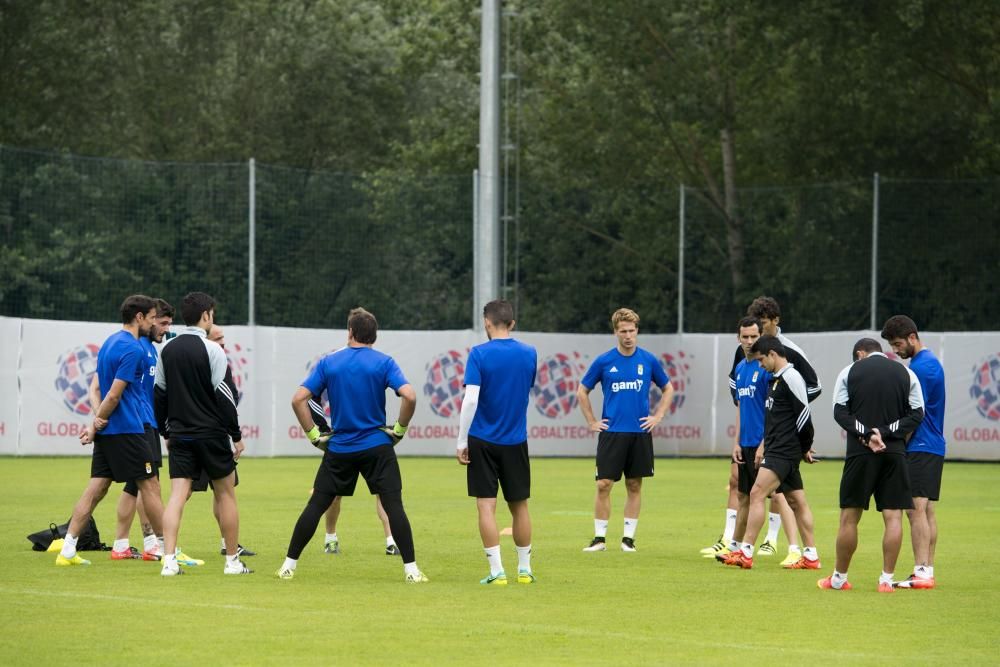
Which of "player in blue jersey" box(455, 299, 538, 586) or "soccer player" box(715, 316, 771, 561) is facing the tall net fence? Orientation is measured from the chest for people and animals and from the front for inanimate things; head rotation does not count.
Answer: the player in blue jersey

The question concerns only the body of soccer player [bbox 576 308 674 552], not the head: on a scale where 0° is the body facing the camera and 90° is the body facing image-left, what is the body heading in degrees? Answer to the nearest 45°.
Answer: approximately 0°

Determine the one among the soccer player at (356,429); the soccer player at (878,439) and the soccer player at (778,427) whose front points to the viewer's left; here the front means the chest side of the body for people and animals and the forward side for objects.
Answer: the soccer player at (778,427)

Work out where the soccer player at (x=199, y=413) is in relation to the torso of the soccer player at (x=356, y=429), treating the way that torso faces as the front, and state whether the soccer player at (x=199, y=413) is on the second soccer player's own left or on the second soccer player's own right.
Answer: on the second soccer player's own left

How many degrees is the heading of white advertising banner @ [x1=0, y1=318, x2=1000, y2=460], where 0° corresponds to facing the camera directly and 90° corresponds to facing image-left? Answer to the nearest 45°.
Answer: approximately 0°

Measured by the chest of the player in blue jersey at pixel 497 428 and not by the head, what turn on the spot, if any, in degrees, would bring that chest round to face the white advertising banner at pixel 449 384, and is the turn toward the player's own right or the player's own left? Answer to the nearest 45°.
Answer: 0° — they already face it

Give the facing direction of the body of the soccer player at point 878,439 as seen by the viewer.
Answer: away from the camera

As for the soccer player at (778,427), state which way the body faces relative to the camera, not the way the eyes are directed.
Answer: to the viewer's left

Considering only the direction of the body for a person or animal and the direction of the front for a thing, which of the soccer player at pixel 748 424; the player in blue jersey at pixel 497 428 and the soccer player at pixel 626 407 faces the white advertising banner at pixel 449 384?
the player in blue jersey

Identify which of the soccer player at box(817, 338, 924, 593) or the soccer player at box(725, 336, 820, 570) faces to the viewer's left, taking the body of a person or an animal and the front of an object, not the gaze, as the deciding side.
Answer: the soccer player at box(725, 336, 820, 570)
